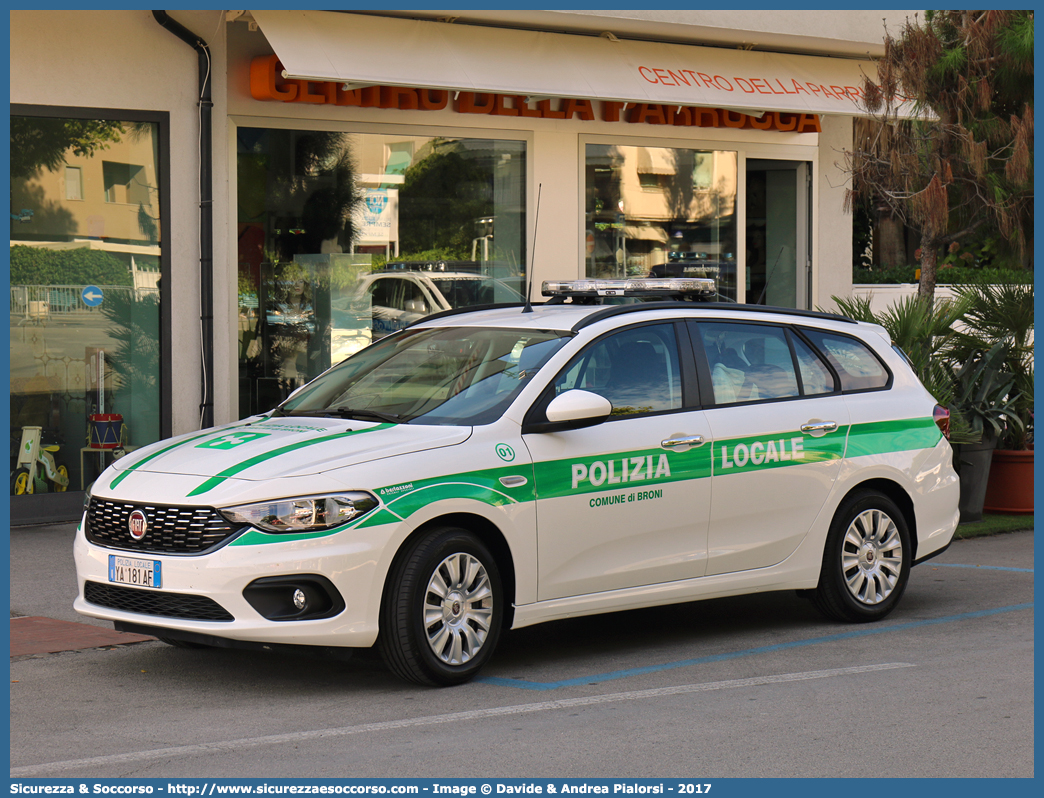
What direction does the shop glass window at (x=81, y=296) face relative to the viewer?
toward the camera

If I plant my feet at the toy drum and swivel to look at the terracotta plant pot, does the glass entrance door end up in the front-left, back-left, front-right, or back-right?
front-left

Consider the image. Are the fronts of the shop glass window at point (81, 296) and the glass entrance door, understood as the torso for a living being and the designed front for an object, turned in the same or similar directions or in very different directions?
same or similar directions

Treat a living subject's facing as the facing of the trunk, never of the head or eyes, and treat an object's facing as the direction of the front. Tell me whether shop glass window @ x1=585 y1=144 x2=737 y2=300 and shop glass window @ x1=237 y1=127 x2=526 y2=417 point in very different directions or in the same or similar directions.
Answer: same or similar directions

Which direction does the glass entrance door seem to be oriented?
toward the camera

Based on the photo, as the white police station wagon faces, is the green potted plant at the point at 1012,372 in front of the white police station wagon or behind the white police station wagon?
behind

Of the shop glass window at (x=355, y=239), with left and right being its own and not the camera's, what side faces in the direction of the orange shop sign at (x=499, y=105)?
left

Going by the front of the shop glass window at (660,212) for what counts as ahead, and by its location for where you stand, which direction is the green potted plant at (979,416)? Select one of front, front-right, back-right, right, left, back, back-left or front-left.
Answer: front-left

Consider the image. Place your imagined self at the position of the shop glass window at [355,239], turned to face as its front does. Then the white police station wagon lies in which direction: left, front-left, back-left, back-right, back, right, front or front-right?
front

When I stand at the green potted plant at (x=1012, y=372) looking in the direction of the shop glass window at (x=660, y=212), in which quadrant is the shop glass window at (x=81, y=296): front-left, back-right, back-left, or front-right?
front-left

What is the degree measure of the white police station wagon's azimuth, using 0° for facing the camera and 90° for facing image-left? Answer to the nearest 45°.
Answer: approximately 45°

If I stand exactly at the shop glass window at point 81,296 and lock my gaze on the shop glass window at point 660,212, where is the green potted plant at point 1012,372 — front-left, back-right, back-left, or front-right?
front-right

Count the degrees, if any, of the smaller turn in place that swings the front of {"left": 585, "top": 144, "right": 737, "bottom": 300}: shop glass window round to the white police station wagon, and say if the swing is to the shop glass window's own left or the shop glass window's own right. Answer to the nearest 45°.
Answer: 0° — it already faces it
